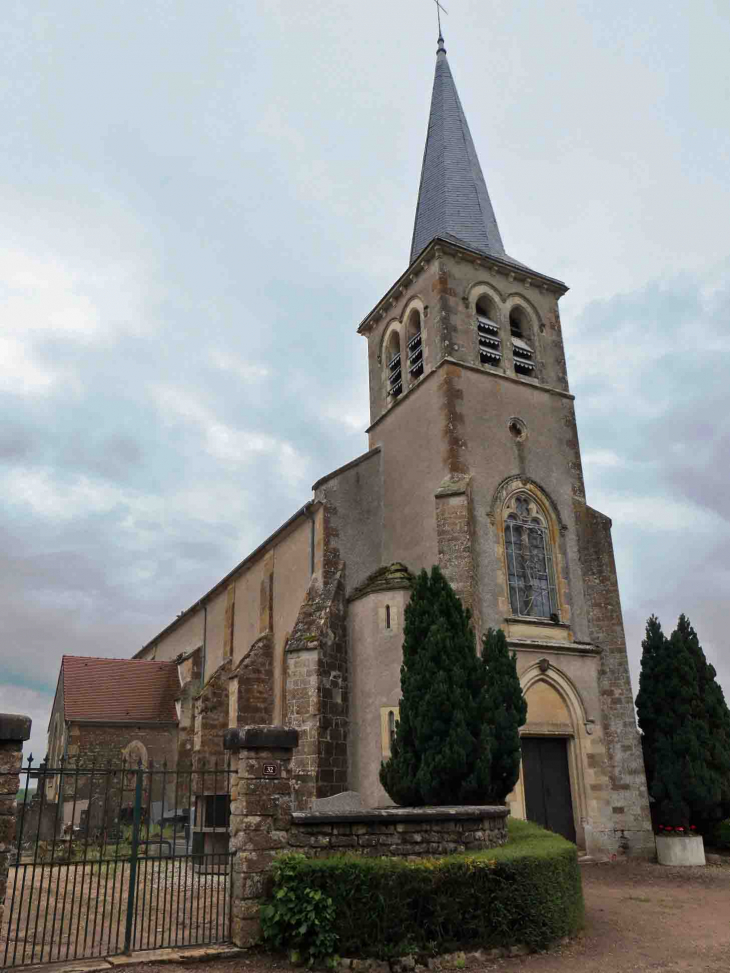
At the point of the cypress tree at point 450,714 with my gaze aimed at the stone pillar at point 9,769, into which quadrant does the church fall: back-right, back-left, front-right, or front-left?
back-right

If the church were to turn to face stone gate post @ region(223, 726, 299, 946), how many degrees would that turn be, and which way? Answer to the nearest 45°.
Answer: approximately 45° to its right

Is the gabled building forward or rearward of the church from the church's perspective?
rearward

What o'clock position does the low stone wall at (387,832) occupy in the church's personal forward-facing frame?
The low stone wall is roughly at 2 o'clock from the church.

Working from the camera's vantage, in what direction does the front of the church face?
facing the viewer and to the right of the viewer

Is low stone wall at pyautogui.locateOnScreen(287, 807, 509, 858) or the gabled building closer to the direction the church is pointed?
the low stone wall

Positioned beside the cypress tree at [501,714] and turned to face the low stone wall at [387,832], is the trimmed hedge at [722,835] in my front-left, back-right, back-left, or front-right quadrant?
back-left

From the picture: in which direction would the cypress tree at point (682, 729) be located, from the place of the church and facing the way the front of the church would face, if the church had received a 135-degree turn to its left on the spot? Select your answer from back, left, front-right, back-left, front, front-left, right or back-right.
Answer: right

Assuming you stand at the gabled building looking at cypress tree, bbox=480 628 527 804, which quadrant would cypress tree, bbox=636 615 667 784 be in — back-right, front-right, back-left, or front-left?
front-left

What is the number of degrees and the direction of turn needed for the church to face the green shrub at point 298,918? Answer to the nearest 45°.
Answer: approximately 45° to its right

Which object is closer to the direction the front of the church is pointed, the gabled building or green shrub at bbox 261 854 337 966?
the green shrub

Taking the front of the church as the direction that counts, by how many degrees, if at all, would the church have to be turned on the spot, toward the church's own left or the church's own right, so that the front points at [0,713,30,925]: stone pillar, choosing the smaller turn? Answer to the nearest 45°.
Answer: approximately 90° to the church's own right
